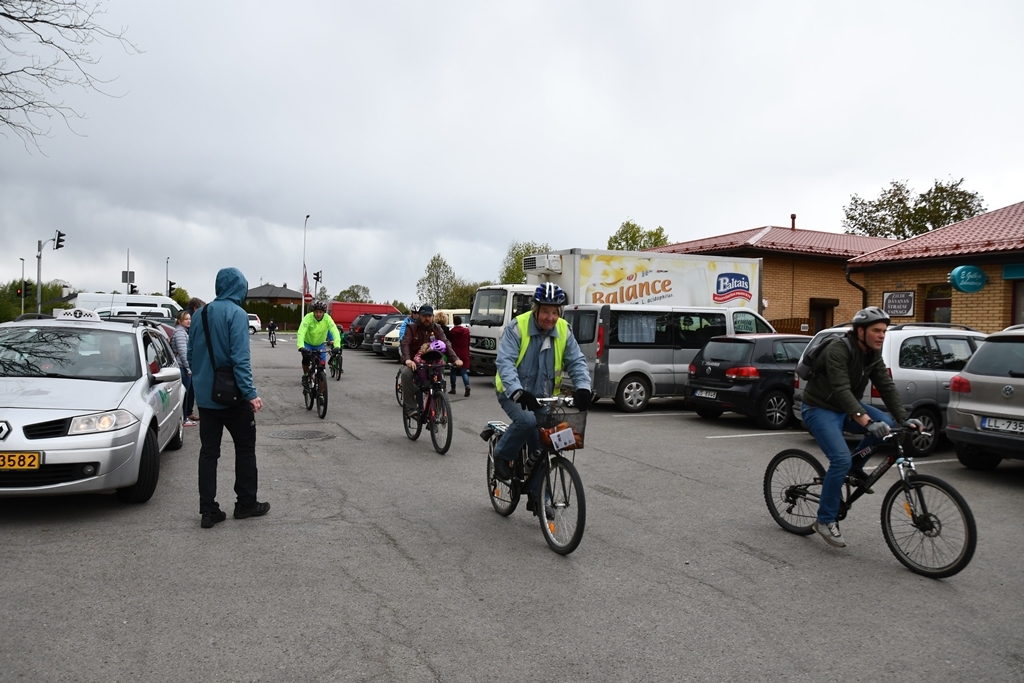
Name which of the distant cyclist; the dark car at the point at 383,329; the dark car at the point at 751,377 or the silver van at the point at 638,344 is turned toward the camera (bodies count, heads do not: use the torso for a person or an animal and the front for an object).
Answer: the distant cyclist

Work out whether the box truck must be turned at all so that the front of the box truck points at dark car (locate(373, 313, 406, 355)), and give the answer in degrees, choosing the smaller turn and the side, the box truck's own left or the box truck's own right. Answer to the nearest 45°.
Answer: approximately 90° to the box truck's own right

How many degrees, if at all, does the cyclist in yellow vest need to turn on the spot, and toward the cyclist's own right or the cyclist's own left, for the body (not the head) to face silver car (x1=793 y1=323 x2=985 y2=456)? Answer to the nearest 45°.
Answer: approximately 90° to the cyclist's own left

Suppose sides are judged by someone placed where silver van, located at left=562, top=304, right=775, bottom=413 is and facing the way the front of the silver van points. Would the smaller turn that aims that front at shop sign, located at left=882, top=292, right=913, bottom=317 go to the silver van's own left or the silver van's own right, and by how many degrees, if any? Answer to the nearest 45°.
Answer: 0° — it already faces it

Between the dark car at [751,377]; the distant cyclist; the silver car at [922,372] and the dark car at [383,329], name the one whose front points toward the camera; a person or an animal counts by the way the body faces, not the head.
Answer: the distant cyclist

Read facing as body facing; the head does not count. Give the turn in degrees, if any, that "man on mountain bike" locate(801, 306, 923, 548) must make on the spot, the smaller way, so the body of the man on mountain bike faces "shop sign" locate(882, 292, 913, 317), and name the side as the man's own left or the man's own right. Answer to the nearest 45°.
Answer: approximately 135° to the man's own left

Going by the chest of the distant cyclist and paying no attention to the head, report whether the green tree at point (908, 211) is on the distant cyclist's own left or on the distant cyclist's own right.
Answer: on the distant cyclist's own left

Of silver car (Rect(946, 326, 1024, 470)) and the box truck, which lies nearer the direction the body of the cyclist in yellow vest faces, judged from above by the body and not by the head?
the silver car

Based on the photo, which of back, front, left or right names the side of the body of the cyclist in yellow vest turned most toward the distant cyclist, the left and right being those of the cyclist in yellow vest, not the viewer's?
back

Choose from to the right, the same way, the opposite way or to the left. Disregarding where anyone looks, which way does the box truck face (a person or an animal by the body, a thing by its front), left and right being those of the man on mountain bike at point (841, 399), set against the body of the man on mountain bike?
to the right

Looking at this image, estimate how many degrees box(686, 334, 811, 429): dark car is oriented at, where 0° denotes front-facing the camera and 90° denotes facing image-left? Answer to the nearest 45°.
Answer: approximately 225°
